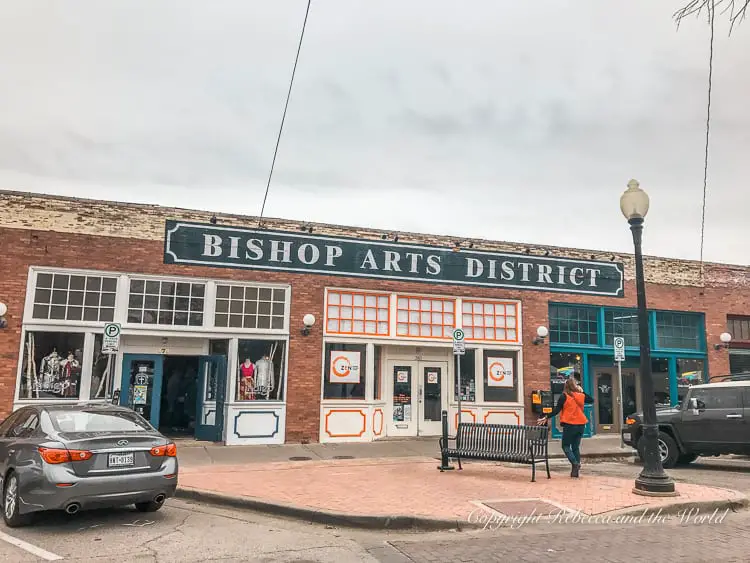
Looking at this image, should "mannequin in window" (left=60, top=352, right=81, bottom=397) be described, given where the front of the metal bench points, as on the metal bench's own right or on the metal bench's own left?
on the metal bench's own right

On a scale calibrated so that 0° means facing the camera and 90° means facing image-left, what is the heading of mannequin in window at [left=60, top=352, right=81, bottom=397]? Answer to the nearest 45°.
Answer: approximately 0°

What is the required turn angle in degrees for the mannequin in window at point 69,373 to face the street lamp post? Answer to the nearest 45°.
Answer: approximately 45° to its left

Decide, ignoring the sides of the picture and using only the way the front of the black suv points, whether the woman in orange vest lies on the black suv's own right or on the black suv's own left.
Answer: on the black suv's own left

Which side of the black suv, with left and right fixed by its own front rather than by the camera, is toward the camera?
left

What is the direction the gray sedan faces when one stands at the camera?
facing away from the viewer and to the left of the viewer

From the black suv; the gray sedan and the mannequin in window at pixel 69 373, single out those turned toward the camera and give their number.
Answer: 1

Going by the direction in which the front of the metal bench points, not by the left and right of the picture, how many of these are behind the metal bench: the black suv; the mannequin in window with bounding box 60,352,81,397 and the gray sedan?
1

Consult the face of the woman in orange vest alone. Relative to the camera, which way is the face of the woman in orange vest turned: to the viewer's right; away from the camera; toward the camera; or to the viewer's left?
away from the camera

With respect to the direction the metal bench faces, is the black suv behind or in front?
behind
